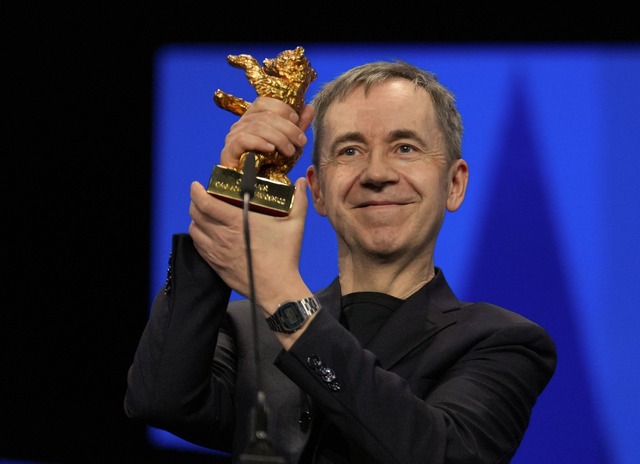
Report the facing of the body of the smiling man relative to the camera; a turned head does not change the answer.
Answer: toward the camera

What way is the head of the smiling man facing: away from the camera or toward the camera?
toward the camera
